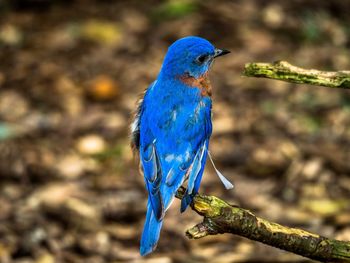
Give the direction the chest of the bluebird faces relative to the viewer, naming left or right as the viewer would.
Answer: facing away from the viewer and to the right of the viewer

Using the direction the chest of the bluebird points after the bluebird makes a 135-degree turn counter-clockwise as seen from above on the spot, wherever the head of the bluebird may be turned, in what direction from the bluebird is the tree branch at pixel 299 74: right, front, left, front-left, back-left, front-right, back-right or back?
back-left
